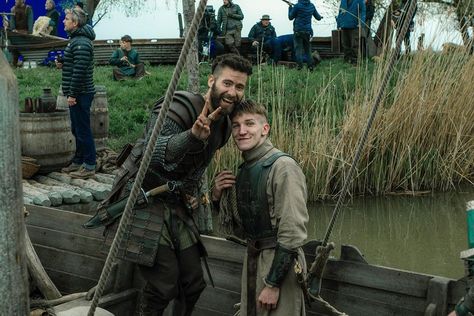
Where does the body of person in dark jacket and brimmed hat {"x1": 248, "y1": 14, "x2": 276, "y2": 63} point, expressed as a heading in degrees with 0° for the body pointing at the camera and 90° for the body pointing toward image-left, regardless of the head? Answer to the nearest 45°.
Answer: approximately 0°

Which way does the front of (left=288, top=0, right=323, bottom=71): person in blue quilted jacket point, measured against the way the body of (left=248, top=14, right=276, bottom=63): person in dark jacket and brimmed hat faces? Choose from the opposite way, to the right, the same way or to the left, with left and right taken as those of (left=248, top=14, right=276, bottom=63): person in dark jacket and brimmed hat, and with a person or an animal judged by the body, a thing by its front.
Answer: the opposite way

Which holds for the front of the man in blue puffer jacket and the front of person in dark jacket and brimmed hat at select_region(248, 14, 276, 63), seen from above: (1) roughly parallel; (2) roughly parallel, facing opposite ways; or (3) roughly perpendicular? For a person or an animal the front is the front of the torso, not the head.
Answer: roughly perpendicular

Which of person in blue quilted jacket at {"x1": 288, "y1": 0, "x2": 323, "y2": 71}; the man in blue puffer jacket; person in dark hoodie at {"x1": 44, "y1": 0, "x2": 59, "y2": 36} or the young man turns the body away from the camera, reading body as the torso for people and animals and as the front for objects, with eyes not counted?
person in blue quilted jacket at {"x1": 288, "y1": 0, "x2": 323, "y2": 71}

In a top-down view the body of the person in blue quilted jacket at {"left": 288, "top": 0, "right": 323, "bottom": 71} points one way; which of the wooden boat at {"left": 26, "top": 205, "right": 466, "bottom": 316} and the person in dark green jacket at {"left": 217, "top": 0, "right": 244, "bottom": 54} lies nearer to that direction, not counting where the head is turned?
the person in dark green jacket

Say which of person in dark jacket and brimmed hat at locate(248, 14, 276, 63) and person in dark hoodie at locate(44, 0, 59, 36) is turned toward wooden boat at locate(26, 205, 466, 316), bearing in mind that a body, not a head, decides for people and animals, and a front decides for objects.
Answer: person in dark jacket and brimmed hat at locate(248, 14, 276, 63)

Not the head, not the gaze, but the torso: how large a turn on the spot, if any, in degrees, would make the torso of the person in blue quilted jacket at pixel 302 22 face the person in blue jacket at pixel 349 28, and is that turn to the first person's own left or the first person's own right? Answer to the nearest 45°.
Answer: approximately 90° to the first person's own right

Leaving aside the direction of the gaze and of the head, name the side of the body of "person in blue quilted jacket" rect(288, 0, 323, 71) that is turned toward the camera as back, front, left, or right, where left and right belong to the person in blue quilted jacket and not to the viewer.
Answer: back

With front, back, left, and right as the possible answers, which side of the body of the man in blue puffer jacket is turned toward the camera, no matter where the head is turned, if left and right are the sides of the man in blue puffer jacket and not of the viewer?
left

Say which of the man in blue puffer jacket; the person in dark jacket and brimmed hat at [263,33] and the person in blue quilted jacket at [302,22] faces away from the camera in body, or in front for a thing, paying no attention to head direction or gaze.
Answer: the person in blue quilted jacket at [302,22]
